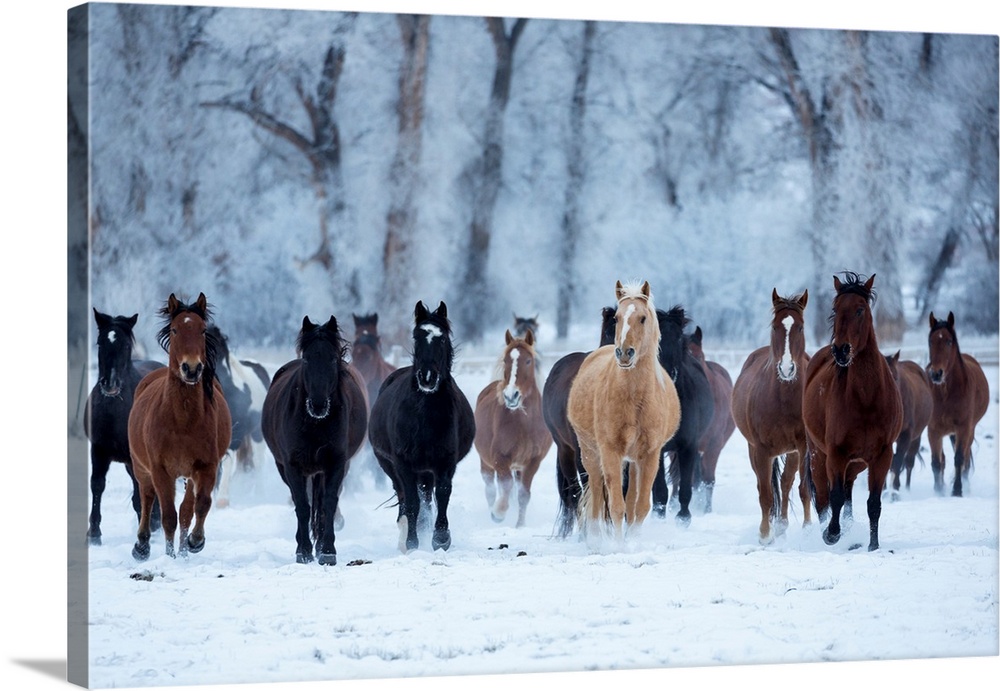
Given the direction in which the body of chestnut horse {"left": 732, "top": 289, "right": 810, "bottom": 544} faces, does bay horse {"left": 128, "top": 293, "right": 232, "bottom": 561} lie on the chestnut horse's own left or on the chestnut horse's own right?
on the chestnut horse's own right

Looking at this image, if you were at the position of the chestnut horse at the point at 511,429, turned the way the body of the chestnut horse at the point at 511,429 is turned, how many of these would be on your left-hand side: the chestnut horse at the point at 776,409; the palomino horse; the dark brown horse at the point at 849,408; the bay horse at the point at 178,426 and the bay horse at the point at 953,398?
4

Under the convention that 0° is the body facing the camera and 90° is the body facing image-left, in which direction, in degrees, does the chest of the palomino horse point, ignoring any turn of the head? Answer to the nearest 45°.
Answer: approximately 0°

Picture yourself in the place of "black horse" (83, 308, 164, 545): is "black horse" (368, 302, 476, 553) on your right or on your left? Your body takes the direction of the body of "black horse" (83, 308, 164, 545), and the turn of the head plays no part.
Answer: on your left

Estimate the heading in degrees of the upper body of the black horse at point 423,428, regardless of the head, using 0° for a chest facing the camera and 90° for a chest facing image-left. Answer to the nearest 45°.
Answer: approximately 0°
